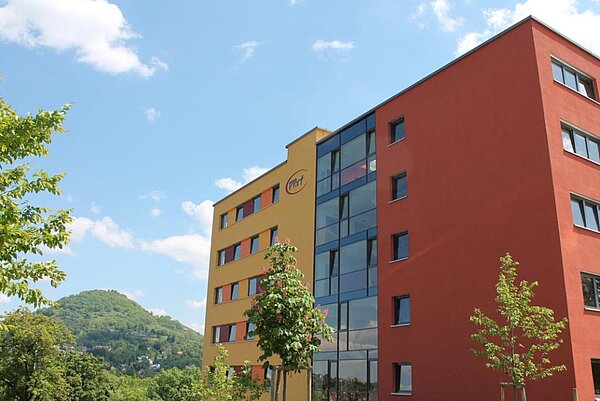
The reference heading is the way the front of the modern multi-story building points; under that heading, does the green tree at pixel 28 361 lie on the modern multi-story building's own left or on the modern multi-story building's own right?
on the modern multi-story building's own right

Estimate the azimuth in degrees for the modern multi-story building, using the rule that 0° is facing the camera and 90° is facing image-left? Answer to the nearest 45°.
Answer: approximately 45°

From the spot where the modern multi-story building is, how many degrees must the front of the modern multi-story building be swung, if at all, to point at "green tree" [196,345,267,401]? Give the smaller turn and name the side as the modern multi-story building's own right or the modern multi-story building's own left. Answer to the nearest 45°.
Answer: approximately 45° to the modern multi-story building's own right

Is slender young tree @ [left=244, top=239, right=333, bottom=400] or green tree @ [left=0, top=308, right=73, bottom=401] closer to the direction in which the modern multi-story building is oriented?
the slender young tree

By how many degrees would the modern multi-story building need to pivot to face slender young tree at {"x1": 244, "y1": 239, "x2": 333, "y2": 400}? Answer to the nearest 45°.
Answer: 0° — it already faces it
